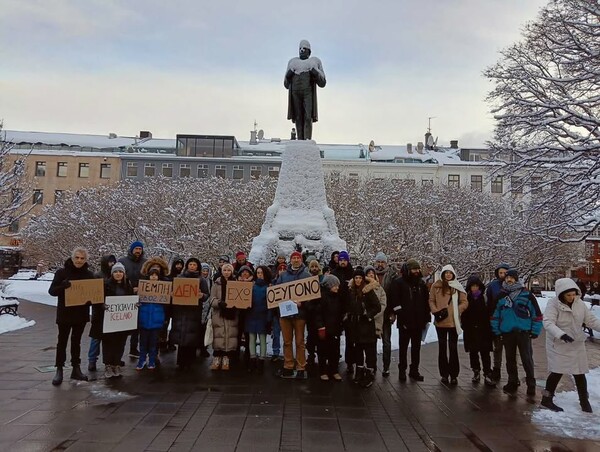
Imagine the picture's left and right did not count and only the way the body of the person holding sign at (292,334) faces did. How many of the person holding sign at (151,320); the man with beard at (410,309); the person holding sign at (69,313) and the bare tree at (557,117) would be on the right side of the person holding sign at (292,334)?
2

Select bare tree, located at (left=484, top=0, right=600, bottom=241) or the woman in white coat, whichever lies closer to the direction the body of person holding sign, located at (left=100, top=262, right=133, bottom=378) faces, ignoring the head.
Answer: the woman in white coat

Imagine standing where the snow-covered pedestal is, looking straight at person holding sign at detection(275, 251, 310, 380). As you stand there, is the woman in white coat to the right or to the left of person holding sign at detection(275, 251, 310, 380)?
left

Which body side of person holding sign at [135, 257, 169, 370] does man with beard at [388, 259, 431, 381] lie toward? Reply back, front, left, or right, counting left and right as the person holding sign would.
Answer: left

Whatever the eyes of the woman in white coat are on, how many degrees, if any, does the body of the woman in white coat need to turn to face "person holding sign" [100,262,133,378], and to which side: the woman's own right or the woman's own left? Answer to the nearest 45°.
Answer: approximately 135° to the woman's own right

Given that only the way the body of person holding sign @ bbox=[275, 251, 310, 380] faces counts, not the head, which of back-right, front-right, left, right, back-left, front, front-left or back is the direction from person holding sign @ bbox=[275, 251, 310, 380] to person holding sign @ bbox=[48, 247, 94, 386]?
right

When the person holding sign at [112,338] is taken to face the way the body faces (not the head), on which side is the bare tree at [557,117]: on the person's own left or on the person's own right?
on the person's own left

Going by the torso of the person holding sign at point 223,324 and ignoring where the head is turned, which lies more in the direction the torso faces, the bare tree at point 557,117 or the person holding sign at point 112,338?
the person holding sign

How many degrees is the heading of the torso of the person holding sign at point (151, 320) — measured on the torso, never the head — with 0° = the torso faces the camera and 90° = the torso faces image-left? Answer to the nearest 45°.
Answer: approximately 0°

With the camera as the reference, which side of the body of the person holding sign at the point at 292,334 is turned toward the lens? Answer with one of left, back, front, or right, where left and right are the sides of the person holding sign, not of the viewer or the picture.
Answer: front

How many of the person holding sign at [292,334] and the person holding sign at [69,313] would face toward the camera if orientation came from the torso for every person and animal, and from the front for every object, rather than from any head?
2

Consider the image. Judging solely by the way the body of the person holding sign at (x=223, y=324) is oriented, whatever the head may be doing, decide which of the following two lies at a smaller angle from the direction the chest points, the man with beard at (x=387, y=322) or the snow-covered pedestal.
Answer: the man with beard

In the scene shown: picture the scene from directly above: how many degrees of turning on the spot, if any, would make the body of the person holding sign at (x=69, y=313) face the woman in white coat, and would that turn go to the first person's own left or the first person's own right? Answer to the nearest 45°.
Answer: approximately 45° to the first person's own left
